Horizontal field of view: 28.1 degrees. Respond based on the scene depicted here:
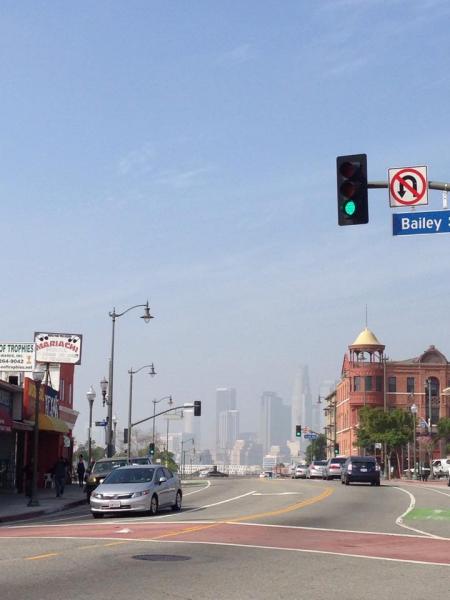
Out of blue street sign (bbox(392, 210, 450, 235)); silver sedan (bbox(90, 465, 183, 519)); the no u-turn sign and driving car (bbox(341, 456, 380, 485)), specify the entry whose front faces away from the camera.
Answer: the driving car

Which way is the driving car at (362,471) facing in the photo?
away from the camera

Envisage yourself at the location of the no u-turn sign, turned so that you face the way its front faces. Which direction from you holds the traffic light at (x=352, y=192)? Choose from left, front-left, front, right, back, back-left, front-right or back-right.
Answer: front-right

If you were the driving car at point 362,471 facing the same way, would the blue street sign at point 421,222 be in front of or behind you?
behind

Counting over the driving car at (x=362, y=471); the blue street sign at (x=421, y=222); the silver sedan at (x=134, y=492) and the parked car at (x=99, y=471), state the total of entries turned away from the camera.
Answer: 1

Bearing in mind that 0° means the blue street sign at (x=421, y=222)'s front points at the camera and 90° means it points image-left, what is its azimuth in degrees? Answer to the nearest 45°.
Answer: approximately 0°

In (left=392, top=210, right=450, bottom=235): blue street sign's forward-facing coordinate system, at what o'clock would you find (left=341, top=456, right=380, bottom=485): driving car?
The driving car is roughly at 6 o'clock from the blue street sign.

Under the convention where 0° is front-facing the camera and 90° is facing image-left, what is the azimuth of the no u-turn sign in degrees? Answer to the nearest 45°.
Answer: approximately 0°

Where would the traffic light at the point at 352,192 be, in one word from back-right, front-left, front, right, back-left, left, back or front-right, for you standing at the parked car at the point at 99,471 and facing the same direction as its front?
front-left

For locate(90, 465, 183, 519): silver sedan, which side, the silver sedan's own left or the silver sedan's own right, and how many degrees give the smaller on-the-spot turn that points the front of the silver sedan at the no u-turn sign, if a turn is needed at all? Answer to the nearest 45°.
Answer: approximately 90° to the silver sedan's own left

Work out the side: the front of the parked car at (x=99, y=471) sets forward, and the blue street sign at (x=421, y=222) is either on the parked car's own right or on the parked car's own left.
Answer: on the parked car's own left

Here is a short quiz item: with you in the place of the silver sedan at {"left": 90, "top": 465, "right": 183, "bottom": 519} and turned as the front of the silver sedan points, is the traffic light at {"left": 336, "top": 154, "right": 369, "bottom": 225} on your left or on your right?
on your left

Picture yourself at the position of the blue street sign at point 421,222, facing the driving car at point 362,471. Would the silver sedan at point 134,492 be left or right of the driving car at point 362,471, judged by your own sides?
left

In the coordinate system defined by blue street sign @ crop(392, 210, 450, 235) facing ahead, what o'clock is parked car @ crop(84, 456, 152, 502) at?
The parked car is roughly at 5 o'clock from the blue street sign.
